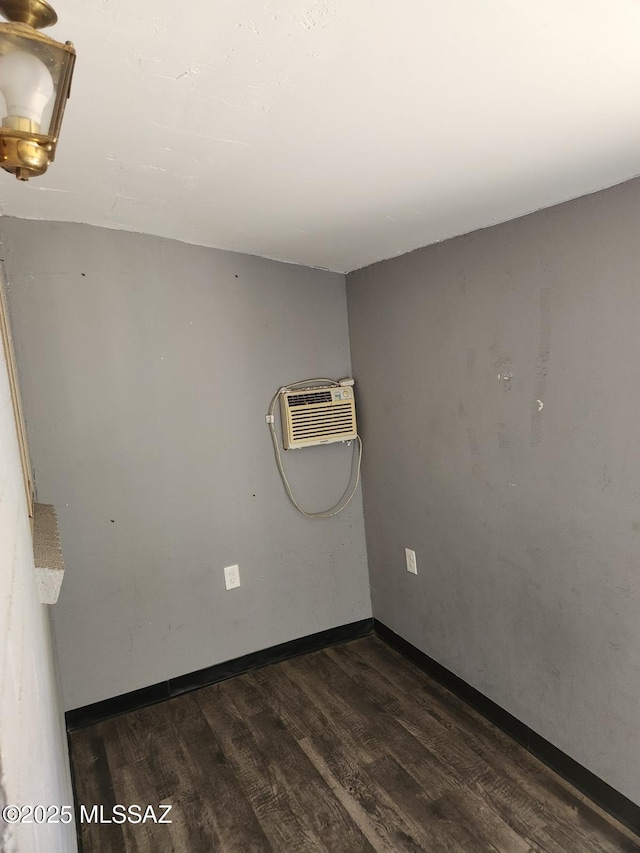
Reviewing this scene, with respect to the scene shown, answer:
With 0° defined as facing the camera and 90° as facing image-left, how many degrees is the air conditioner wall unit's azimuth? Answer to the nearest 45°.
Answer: approximately 315°

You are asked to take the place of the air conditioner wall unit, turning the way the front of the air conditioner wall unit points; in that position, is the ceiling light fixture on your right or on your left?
on your right
